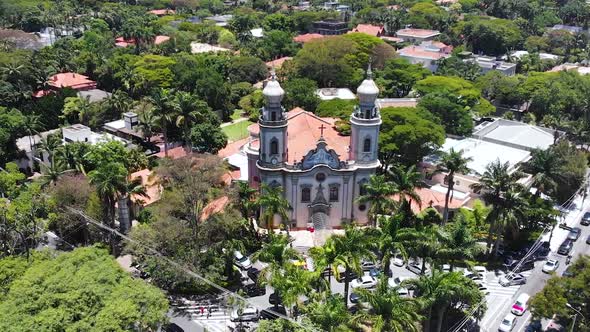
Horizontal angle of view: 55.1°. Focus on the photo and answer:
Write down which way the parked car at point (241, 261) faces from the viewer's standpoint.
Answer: facing the viewer and to the right of the viewer

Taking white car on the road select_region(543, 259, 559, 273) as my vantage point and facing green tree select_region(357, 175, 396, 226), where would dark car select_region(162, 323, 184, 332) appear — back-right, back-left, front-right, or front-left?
front-left

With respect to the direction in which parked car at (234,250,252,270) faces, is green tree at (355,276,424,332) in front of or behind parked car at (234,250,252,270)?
in front

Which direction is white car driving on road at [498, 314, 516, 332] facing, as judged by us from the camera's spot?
facing the viewer and to the left of the viewer

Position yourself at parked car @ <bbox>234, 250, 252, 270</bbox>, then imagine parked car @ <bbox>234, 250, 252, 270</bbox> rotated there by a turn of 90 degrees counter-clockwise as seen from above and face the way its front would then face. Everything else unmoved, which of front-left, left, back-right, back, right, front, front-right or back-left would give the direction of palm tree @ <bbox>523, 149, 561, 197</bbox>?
front-right

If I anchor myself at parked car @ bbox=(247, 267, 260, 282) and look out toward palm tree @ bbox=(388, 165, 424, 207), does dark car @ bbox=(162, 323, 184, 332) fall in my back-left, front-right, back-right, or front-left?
back-right

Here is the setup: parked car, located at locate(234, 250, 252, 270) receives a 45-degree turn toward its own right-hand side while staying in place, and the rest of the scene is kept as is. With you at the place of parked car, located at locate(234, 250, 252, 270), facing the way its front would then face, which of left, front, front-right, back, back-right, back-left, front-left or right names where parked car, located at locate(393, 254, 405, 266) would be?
left

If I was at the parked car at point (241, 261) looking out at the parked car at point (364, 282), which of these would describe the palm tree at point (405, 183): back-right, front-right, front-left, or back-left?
front-left

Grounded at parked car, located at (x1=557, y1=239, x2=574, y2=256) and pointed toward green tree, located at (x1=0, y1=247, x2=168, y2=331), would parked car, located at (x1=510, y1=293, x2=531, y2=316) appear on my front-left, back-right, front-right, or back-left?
front-left

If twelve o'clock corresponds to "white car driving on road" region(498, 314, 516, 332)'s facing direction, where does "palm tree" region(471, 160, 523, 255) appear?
The palm tree is roughly at 4 o'clock from the white car driving on road.

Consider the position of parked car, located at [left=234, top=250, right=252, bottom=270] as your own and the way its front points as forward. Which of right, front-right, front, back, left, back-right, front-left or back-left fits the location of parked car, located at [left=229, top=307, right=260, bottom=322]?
front-right

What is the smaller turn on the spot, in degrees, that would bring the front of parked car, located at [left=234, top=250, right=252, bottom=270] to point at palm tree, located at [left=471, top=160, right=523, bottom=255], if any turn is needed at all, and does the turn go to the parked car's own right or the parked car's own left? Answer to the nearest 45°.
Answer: approximately 45° to the parked car's own left
